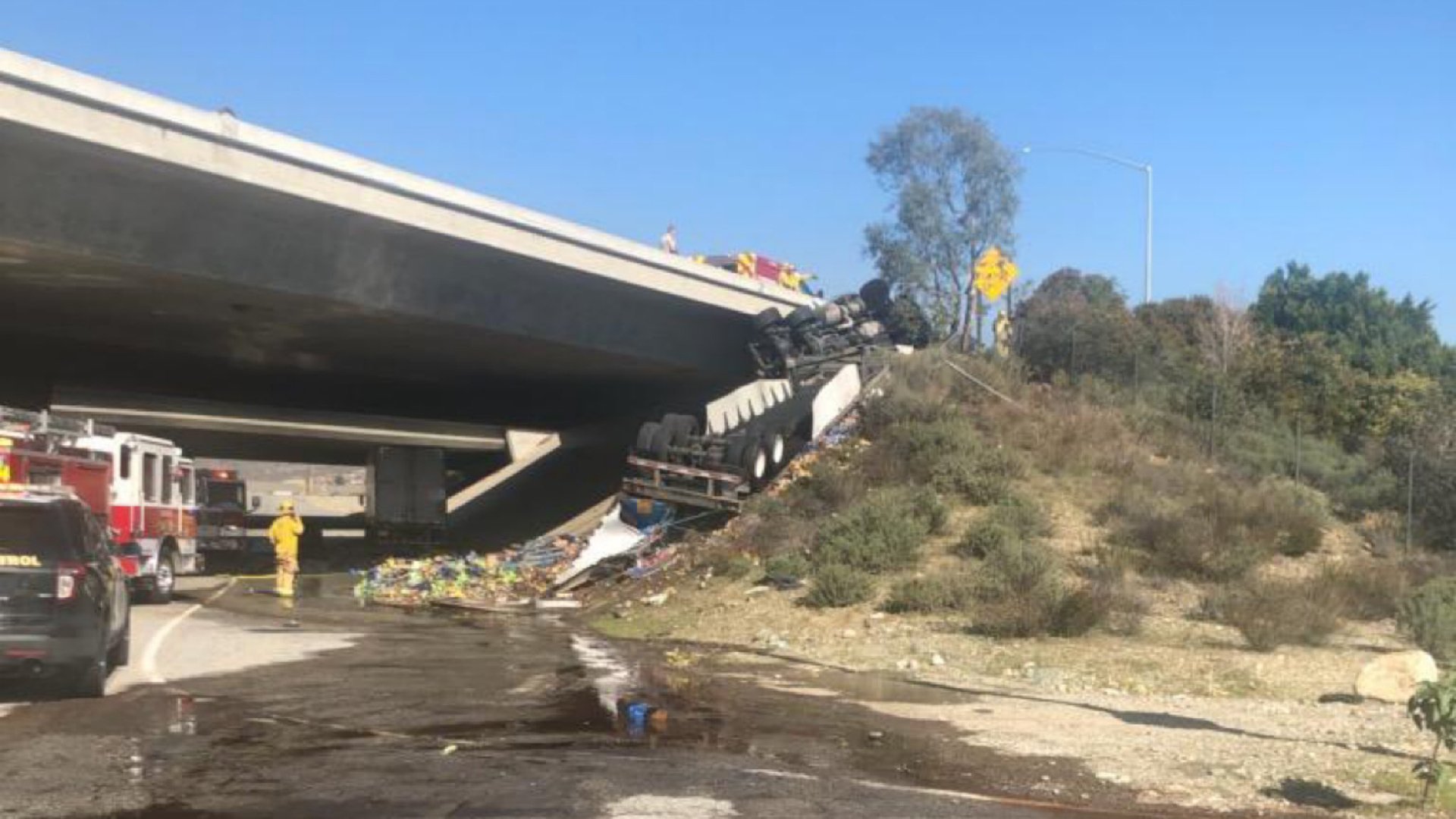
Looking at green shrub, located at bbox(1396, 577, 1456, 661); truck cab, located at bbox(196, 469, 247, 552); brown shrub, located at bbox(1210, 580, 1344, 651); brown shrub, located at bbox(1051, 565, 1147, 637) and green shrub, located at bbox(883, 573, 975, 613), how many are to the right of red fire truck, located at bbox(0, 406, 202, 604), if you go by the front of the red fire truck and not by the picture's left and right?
4

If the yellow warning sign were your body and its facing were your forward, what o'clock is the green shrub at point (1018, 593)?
The green shrub is roughly at 12 o'clock from the yellow warning sign.

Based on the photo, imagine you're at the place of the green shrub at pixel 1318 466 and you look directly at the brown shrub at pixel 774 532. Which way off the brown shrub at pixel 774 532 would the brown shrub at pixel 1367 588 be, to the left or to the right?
left

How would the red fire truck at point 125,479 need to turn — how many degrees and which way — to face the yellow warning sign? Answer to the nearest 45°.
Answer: approximately 45° to its right

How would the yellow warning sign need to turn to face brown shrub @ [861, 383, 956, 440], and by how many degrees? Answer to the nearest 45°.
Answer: approximately 45° to its right

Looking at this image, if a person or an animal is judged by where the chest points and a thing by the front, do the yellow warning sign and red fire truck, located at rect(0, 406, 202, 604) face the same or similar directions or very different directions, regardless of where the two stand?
very different directions

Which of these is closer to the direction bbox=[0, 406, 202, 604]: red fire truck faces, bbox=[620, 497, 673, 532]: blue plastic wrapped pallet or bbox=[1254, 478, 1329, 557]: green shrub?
the blue plastic wrapped pallet

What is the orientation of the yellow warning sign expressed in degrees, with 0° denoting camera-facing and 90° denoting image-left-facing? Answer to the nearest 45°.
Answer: approximately 0°

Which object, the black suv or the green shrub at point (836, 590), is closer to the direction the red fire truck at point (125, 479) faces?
the green shrub

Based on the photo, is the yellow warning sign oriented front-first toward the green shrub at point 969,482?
yes
